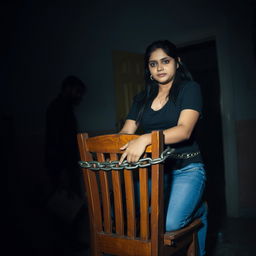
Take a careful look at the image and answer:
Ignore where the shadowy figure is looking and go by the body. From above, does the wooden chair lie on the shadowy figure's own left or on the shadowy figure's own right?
on the shadowy figure's own right

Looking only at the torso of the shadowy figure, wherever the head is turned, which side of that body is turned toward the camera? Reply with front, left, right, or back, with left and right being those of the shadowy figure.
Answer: right

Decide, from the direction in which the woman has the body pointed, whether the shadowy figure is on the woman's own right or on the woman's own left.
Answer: on the woman's own right

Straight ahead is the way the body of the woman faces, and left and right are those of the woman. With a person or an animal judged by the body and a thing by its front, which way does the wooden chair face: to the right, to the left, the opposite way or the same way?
the opposite way

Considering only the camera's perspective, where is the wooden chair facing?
facing away from the viewer and to the right of the viewer

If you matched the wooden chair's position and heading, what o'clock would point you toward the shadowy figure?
The shadowy figure is roughly at 10 o'clock from the wooden chair.

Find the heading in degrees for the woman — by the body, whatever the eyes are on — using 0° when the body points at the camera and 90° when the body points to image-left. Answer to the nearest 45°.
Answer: approximately 45°
